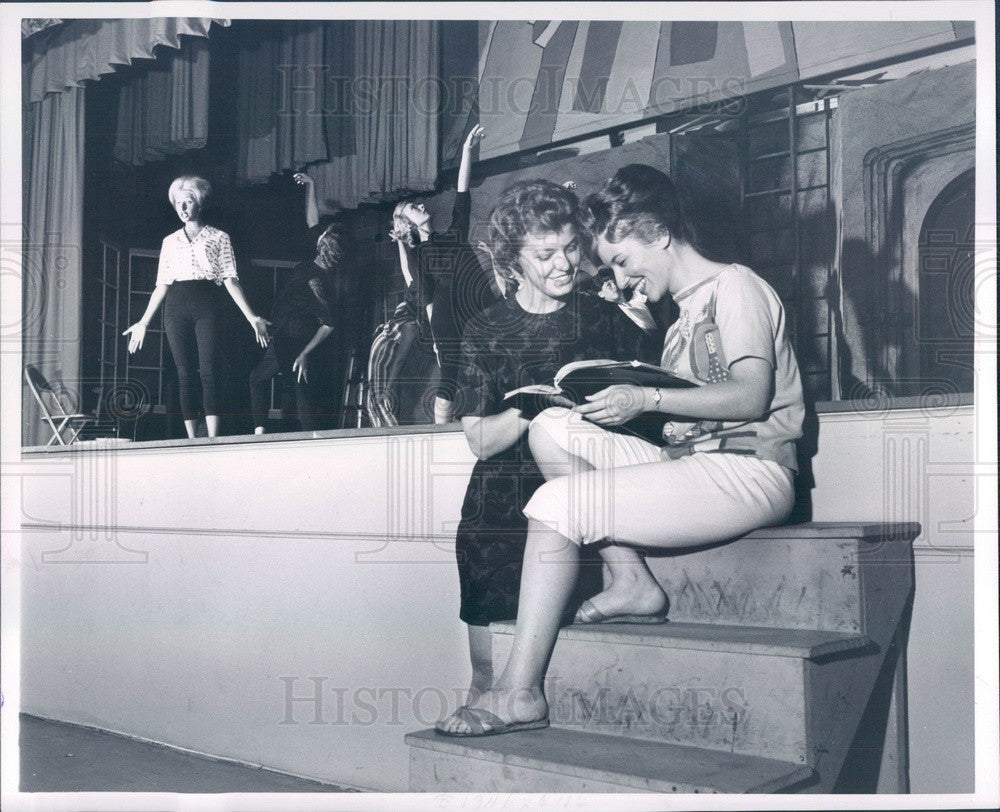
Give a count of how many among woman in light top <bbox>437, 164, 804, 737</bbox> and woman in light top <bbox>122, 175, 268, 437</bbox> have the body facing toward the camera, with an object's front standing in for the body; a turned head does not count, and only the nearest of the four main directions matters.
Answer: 1

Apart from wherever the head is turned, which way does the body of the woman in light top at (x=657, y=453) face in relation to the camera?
to the viewer's left

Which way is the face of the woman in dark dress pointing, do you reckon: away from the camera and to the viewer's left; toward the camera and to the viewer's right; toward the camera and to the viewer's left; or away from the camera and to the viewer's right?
toward the camera and to the viewer's right

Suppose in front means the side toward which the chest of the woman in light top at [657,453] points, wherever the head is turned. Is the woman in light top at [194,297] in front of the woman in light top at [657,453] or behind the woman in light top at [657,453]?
in front

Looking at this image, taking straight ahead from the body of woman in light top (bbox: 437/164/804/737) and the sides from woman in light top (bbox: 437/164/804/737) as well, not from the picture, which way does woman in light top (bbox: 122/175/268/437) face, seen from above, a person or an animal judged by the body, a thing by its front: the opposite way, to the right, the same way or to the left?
to the left

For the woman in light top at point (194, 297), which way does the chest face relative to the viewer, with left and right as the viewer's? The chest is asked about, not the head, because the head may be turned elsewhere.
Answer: facing the viewer
